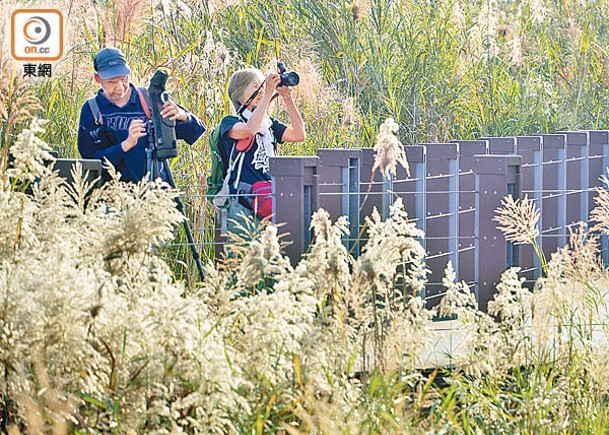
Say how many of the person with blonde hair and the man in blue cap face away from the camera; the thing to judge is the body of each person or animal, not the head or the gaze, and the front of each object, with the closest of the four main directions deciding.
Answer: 0

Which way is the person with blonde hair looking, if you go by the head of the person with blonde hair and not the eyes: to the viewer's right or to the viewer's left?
to the viewer's right

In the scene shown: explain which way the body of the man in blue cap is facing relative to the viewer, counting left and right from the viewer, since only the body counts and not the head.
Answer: facing the viewer and to the right of the viewer

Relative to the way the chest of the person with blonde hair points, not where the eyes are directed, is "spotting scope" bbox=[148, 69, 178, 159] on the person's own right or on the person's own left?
on the person's own right

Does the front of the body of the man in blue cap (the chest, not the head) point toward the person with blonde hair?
no
